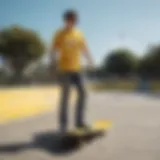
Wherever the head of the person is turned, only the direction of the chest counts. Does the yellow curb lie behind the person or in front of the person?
behind

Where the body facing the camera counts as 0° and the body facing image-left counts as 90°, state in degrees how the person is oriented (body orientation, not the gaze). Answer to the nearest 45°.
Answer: approximately 0°
